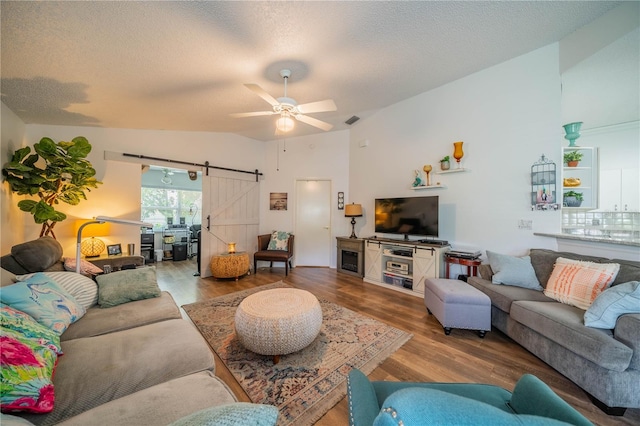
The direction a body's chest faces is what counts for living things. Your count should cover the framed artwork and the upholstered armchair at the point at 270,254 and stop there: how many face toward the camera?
2

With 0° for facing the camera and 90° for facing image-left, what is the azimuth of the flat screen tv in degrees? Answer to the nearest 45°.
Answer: approximately 45°

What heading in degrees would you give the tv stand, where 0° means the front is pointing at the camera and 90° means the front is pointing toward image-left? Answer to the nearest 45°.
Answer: approximately 45°

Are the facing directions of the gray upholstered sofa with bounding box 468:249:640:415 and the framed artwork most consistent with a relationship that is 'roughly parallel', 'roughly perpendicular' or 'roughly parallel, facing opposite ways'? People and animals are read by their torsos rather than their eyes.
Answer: roughly perpendicular

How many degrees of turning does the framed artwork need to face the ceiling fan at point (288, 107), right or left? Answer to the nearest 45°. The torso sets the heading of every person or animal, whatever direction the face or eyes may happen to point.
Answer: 0° — it already faces it

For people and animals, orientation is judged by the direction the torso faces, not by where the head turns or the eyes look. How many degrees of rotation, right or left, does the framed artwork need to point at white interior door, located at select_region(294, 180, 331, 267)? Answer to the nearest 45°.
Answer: approximately 90° to its left

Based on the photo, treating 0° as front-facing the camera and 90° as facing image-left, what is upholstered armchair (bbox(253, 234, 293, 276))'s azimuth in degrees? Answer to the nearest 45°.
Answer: approximately 0°

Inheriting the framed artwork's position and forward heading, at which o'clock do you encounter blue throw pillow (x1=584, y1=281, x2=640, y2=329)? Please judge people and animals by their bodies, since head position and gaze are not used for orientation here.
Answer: The blue throw pillow is roughly at 11 o'clock from the framed artwork.

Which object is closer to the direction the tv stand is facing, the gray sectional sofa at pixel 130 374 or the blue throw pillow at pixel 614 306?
the gray sectional sofa
